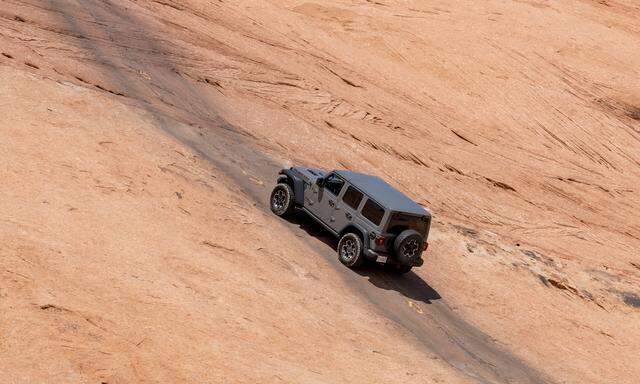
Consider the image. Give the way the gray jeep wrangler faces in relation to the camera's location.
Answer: facing away from the viewer and to the left of the viewer
